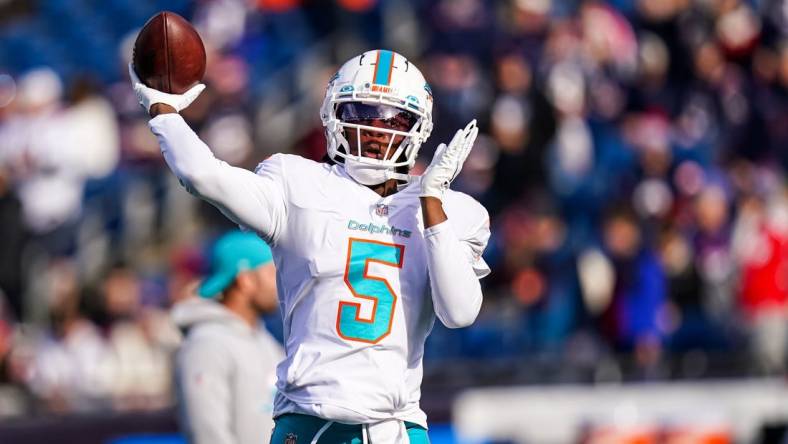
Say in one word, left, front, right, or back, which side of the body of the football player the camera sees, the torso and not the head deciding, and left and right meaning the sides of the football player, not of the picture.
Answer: front
